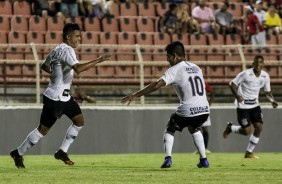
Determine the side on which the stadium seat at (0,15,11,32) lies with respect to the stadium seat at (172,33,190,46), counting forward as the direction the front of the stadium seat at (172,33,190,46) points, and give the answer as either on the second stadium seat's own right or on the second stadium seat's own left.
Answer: on the second stadium seat's own right

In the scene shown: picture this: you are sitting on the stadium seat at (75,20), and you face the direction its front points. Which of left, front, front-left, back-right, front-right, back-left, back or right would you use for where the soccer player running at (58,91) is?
front

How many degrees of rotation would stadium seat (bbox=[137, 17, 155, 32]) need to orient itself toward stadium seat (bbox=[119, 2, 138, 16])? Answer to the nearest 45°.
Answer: approximately 135° to its right

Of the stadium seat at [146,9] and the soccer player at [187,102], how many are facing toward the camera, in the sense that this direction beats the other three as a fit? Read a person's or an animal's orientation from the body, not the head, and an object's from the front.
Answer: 1

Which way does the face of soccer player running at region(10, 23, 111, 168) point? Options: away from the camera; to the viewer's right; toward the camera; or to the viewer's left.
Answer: to the viewer's right

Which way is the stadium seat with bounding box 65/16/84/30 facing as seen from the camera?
toward the camera

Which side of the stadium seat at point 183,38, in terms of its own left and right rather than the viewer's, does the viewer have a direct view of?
front

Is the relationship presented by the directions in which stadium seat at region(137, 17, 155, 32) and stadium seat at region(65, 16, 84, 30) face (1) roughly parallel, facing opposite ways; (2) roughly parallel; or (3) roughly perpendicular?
roughly parallel

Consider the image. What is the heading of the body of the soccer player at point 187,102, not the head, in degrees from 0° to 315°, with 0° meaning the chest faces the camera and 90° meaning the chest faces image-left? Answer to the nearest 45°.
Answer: approximately 135°
